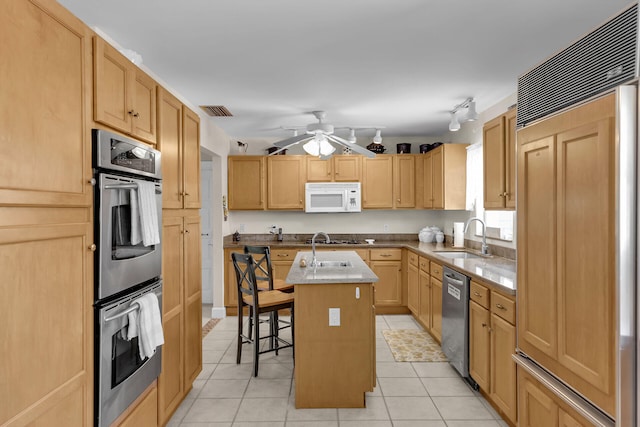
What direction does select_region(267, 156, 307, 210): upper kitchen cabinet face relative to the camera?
toward the camera

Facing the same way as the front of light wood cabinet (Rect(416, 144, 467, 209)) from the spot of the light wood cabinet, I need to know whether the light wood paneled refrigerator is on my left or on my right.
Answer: on my left

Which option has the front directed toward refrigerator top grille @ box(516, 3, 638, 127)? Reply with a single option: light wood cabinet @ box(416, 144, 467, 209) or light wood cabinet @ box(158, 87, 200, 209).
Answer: light wood cabinet @ box(158, 87, 200, 209)

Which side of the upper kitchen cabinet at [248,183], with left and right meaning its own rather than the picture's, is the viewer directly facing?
front

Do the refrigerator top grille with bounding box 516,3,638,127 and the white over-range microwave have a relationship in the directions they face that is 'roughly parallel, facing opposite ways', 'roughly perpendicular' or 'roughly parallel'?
roughly perpendicular

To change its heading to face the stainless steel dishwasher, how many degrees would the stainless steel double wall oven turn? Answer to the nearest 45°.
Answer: approximately 45° to its left

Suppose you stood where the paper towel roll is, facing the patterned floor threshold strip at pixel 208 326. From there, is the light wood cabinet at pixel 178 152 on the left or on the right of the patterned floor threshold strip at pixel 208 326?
left

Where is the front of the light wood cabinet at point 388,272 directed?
toward the camera

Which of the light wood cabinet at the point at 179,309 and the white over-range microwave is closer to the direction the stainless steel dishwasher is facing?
the light wood cabinet

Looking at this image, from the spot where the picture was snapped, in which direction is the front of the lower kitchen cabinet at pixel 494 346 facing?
facing the viewer and to the left of the viewer

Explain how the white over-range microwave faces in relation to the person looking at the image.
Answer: facing the viewer

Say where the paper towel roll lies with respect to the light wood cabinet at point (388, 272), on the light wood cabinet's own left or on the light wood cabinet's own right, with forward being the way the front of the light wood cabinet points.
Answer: on the light wood cabinet's own left
